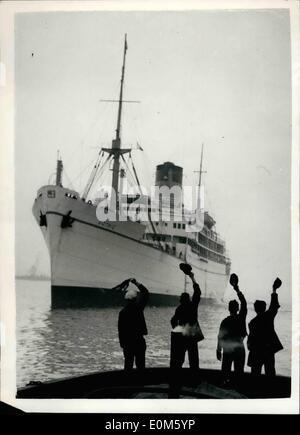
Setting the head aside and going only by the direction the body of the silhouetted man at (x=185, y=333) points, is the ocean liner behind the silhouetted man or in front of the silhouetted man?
in front

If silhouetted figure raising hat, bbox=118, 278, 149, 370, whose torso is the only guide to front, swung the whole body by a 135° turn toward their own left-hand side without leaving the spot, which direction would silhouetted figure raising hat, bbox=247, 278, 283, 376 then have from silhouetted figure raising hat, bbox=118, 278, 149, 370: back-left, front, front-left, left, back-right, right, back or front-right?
back-left

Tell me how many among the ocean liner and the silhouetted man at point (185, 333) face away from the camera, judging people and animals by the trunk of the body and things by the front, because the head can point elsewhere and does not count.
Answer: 1

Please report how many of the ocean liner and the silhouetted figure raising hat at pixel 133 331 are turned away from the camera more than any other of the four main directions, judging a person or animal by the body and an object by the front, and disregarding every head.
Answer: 1

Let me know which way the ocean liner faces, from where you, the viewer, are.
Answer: facing the viewer and to the left of the viewer

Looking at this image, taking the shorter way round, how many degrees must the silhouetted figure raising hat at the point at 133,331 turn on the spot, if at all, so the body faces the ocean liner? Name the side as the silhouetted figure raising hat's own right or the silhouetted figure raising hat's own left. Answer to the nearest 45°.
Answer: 0° — they already face it

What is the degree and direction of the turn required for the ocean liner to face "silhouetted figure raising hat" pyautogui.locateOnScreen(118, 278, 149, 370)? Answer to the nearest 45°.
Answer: approximately 45° to its left

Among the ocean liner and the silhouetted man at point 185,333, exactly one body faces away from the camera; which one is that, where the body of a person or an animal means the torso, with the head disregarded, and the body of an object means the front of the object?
the silhouetted man

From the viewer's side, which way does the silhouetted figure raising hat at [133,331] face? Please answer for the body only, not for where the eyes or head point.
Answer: away from the camera

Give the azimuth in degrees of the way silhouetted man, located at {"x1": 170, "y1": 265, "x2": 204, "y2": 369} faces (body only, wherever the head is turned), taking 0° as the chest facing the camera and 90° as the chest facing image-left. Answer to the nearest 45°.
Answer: approximately 180°

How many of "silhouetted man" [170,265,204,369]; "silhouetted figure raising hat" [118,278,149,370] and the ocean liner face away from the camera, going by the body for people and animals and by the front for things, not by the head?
2

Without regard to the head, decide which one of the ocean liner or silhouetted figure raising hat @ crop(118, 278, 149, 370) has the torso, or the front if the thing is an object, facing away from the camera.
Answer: the silhouetted figure raising hat
